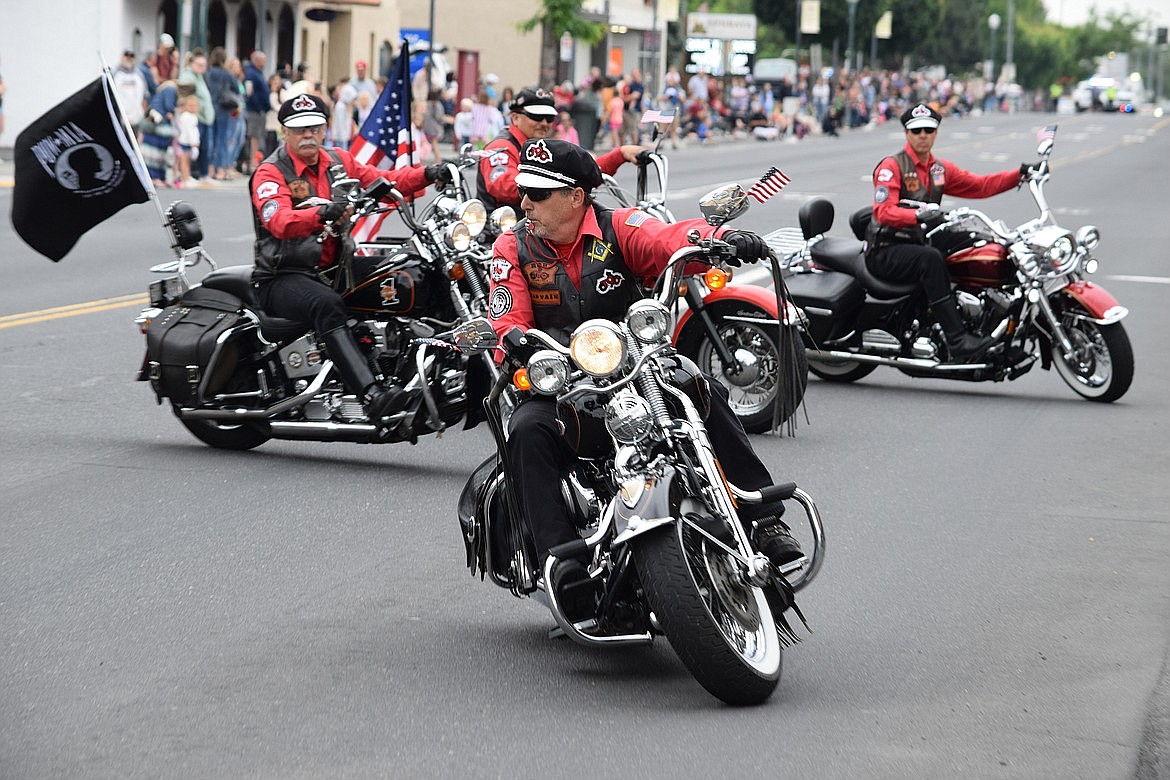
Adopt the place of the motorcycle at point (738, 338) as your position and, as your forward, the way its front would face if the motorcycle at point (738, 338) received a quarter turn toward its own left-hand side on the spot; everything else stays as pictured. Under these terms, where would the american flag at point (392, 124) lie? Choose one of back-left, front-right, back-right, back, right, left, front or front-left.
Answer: left

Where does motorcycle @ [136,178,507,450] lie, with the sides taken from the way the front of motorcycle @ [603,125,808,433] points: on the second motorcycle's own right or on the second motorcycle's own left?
on the second motorcycle's own right

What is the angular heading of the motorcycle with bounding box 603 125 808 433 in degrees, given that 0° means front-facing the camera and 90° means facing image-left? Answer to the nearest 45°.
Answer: approximately 315°

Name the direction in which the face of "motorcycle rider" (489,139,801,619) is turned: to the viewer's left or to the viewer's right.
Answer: to the viewer's left

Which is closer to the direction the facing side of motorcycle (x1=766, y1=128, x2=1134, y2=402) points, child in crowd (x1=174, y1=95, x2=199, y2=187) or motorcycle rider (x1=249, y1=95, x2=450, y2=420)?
the motorcycle rider

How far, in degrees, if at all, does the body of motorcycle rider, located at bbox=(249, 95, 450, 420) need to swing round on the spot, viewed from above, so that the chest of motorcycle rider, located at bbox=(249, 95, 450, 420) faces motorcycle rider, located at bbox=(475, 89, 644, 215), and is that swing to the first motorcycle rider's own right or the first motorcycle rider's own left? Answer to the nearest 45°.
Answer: approximately 90° to the first motorcycle rider's own left

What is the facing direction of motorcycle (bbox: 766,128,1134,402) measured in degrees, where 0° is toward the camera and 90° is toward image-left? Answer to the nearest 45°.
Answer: approximately 315°

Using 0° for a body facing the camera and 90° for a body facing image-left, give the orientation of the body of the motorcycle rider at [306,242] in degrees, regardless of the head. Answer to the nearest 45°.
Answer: approximately 315°

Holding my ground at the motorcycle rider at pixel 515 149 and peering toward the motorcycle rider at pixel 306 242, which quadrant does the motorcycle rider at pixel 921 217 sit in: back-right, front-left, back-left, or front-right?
back-left
